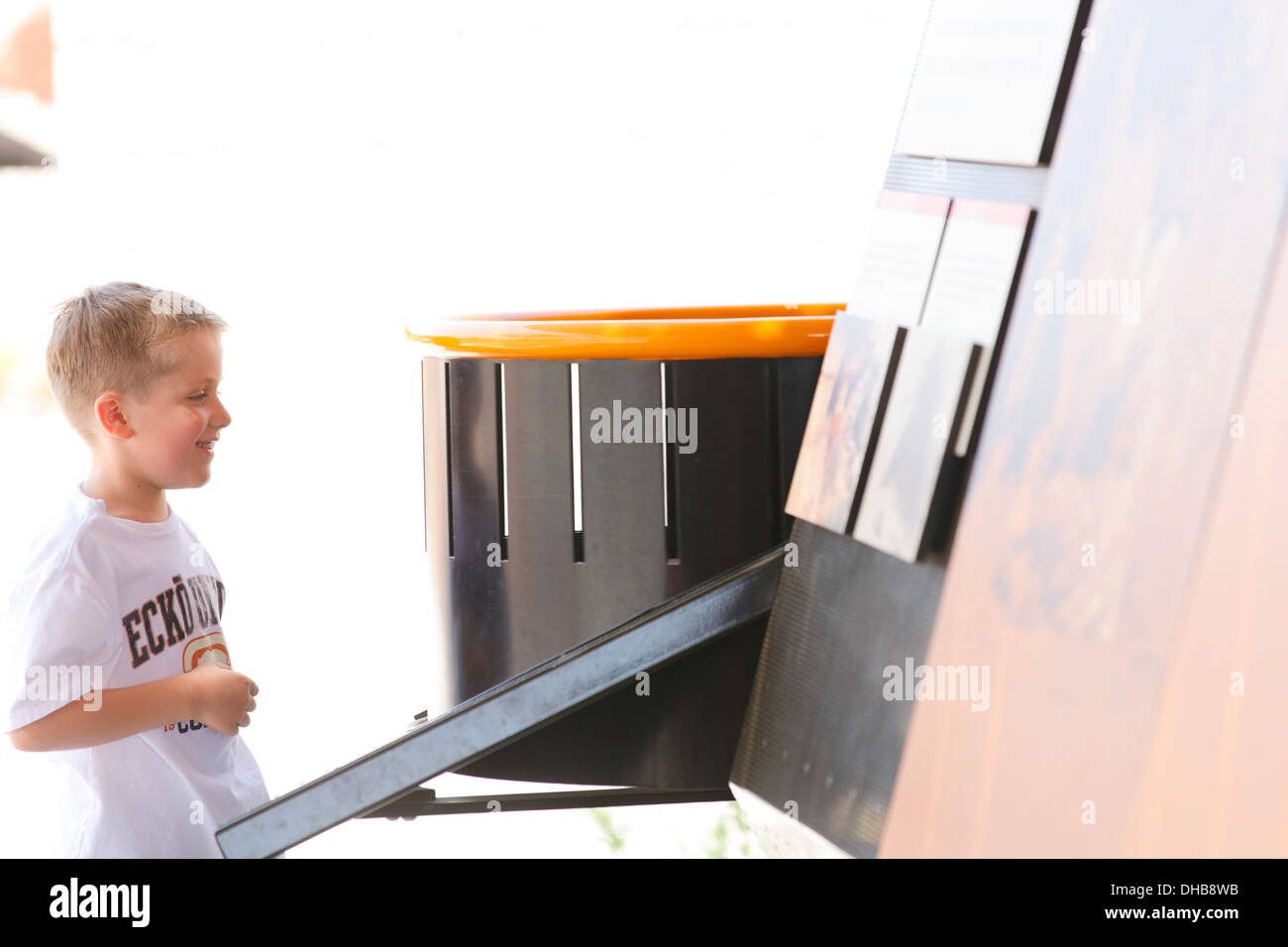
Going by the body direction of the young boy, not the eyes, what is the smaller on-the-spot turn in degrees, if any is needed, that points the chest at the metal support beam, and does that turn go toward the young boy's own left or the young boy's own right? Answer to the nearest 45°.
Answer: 0° — they already face it

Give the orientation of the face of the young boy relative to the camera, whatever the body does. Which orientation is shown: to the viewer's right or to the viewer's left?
to the viewer's right

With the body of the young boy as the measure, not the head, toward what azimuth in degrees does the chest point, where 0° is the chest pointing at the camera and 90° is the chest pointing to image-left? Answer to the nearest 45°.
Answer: approximately 315°

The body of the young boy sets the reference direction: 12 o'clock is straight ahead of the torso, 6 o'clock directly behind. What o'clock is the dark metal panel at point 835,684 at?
The dark metal panel is roughly at 12 o'clock from the young boy.
